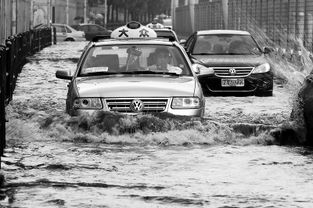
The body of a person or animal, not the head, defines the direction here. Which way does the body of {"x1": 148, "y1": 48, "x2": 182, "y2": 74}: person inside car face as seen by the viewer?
toward the camera

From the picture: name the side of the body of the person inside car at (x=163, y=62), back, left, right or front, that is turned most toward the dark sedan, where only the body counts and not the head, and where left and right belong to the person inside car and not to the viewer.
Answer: back

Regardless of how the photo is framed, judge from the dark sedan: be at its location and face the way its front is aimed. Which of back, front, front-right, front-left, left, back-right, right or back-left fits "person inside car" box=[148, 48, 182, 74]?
front

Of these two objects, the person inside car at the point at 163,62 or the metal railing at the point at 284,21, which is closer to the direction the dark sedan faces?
the person inside car

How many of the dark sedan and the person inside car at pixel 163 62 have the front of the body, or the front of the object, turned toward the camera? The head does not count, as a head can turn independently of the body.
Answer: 2

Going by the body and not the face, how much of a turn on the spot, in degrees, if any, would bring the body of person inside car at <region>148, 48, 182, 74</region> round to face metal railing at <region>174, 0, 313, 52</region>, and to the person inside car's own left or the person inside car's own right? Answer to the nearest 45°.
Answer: approximately 180°

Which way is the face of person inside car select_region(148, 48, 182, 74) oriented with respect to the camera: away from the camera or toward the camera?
toward the camera

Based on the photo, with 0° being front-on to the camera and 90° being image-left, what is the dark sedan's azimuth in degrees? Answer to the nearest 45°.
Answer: approximately 0°
